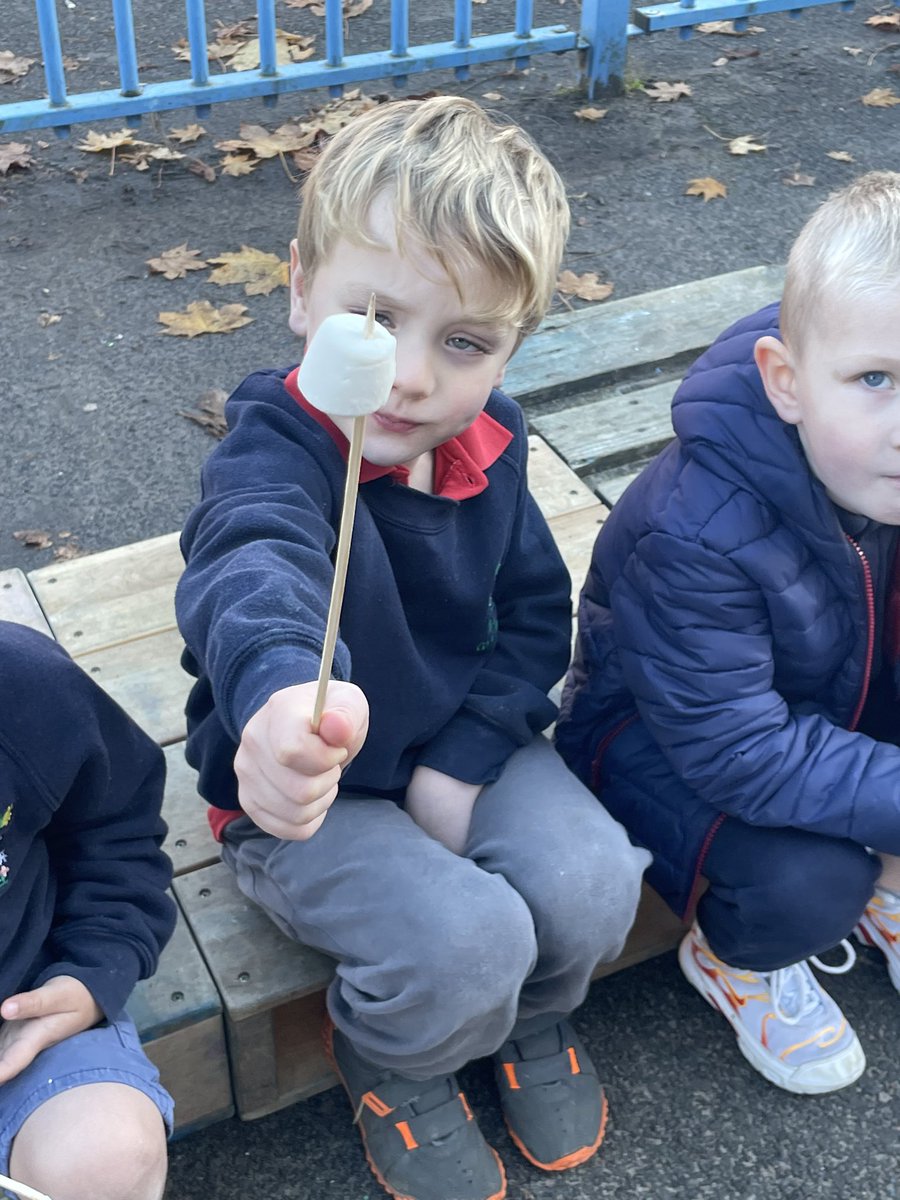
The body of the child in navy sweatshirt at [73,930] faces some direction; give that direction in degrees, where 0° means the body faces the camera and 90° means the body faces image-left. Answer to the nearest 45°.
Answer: approximately 0°

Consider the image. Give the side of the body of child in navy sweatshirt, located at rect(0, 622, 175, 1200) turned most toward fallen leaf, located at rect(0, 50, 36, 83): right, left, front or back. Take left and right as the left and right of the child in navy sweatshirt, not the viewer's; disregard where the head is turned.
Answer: back

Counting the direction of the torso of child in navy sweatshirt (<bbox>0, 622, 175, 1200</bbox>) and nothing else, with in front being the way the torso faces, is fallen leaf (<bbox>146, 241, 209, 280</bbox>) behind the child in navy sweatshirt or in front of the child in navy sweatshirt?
behind

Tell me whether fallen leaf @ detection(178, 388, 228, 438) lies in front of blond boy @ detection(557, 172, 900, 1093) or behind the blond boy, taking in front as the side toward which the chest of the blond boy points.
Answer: behind

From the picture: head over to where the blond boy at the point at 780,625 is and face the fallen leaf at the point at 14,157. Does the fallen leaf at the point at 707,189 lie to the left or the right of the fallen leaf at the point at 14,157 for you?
right

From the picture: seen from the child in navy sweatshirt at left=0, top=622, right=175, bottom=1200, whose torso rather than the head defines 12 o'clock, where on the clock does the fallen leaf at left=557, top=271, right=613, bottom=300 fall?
The fallen leaf is roughly at 7 o'clock from the child in navy sweatshirt.

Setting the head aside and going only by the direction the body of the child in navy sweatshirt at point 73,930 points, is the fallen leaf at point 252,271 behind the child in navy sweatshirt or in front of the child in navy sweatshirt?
behind

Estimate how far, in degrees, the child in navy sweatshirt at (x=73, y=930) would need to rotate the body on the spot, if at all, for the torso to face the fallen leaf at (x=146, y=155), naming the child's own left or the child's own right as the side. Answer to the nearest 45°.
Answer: approximately 180°
